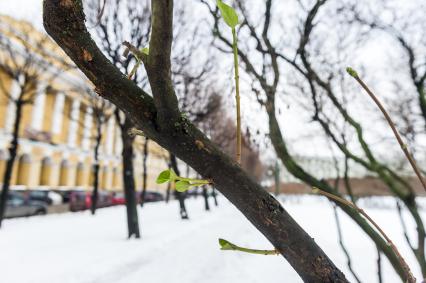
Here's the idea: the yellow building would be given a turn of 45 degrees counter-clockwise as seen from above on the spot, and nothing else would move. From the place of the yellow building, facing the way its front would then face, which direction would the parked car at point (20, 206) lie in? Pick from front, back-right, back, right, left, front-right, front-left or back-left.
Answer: right

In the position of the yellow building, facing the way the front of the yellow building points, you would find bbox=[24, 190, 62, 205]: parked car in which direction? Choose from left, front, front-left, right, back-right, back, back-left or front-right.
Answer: front-right

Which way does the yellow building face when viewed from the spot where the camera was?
facing the viewer and to the right of the viewer

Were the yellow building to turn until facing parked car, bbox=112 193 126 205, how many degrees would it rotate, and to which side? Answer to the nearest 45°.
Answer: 0° — it already faces it

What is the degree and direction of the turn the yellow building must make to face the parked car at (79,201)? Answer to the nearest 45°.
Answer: approximately 45° to its right

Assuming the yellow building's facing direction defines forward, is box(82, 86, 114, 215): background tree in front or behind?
in front

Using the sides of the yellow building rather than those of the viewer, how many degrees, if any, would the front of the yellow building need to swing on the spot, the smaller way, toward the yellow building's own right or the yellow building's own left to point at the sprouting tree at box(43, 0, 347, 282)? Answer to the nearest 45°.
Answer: approximately 45° to the yellow building's own right
